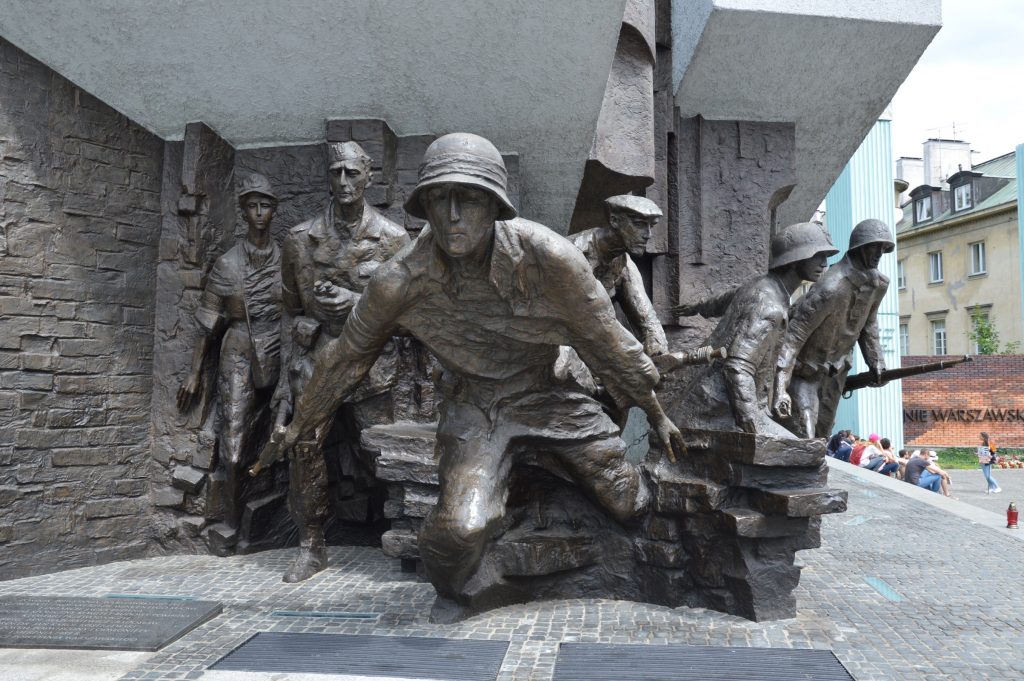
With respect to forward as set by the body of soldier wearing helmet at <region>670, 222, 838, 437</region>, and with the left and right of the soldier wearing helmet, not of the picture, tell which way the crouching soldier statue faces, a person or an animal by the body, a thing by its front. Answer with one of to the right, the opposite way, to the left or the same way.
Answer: to the right

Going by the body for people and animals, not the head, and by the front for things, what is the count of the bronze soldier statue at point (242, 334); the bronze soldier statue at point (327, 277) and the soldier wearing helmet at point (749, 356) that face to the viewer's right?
1

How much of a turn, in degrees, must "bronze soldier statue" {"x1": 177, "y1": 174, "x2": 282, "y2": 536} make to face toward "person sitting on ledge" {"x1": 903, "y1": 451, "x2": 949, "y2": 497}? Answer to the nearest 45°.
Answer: approximately 90° to its left

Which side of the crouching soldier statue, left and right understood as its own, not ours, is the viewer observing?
front

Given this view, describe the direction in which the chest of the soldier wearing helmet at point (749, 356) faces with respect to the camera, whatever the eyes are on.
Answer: to the viewer's right

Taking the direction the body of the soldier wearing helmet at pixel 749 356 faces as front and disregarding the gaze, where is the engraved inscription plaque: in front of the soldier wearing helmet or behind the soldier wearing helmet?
behind

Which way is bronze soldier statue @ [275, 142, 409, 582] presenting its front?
toward the camera

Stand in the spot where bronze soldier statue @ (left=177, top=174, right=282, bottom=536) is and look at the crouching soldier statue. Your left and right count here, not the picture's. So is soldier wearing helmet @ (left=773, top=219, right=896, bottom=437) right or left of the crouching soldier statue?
left

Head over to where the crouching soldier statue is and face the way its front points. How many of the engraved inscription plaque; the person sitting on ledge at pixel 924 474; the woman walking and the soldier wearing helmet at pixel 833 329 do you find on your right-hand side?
1

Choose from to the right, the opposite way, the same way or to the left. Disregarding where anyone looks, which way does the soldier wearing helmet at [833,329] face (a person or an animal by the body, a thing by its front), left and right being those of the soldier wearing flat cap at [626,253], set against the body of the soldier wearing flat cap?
the same way

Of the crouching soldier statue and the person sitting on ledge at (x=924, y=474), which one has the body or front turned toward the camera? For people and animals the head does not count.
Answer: the crouching soldier statue
